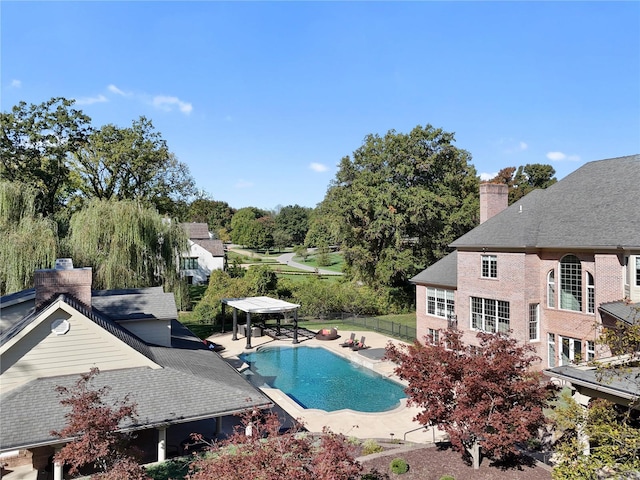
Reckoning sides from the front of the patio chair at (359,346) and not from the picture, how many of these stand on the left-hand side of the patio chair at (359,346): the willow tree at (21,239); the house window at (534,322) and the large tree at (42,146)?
1

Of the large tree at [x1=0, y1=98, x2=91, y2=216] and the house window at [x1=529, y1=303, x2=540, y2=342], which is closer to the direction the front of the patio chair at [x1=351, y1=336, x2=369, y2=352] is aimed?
the large tree

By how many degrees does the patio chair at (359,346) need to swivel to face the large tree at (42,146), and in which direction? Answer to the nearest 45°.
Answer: approximately 45° to its right

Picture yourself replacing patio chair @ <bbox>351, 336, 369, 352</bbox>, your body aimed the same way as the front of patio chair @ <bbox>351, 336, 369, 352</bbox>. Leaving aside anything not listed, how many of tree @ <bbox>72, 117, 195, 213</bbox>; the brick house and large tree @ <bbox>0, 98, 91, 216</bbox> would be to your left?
1

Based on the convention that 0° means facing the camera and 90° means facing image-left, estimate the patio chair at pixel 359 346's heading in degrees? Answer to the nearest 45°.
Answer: approximately 45°

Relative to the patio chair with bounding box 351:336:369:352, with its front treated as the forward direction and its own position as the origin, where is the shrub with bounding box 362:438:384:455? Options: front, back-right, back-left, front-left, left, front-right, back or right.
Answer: front-left

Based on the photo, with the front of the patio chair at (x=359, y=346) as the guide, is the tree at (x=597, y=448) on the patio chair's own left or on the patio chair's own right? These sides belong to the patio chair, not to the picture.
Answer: on the patio chair's own left

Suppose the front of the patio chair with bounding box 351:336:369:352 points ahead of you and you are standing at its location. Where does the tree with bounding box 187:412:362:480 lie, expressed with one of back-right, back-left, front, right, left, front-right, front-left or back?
front-left

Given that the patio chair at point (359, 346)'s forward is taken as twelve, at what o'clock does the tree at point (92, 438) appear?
The tree is roughly at 11 o'clock from the patio chair.

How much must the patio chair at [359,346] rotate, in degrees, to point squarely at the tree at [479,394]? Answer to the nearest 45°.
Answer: approximately 45° to its left

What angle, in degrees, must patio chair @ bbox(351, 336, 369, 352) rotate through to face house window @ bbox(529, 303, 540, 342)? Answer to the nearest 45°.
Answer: approximately 90° to its left

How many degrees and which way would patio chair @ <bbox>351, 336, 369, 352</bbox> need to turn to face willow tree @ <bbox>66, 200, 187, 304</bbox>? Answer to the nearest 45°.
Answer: approximately 45° to its right
